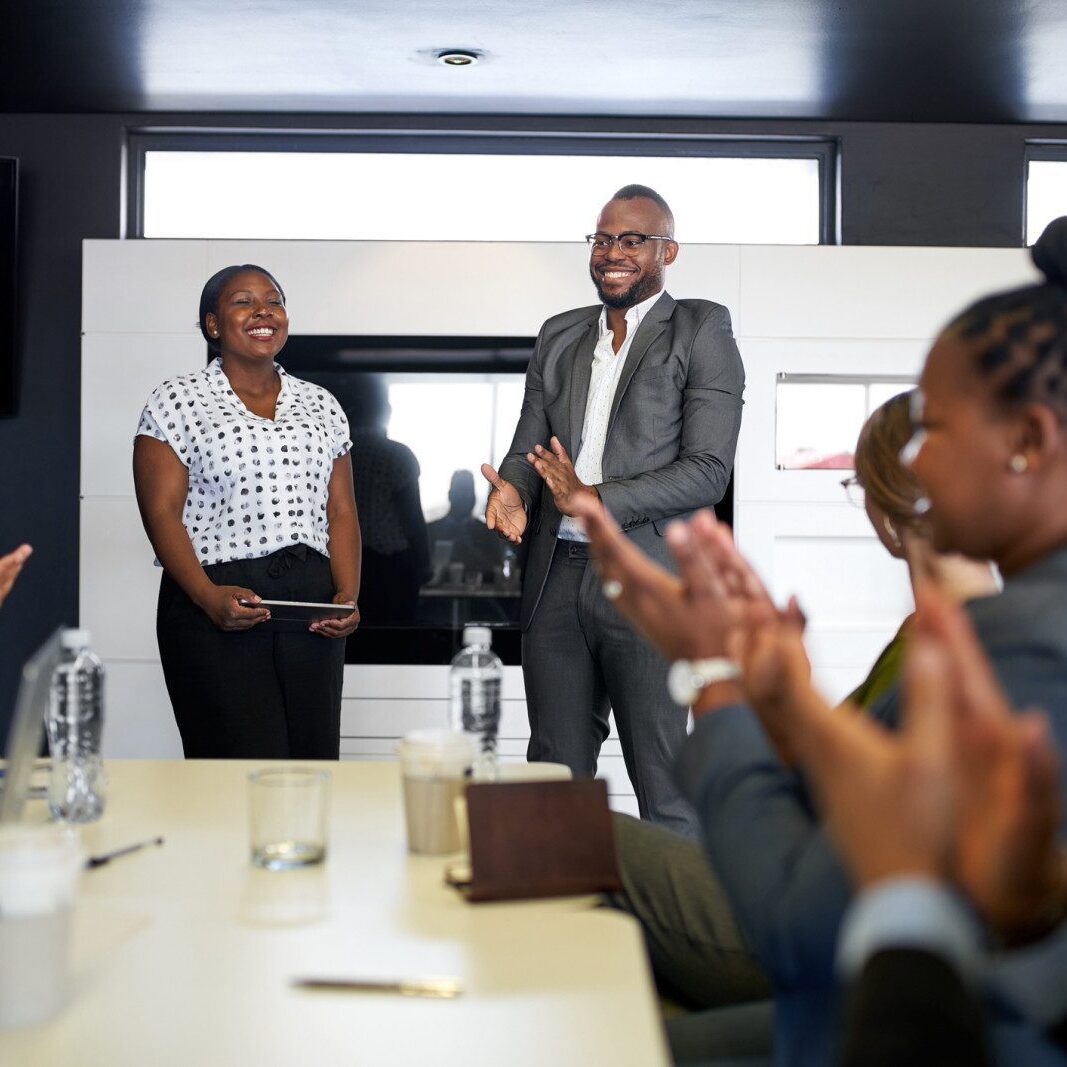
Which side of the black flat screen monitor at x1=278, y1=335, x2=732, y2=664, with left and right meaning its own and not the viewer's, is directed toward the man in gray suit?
front

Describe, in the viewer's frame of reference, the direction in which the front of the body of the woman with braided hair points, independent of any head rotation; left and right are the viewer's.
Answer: facing to the left of the viewer

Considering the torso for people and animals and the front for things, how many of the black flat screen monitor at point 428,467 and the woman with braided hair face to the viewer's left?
1

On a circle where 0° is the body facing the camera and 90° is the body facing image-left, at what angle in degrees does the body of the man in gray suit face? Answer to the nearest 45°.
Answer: approximately 45°

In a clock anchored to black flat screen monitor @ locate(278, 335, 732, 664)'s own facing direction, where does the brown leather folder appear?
The brown leather folder is roughly at 12 o'clock from the black flat screen monitor.

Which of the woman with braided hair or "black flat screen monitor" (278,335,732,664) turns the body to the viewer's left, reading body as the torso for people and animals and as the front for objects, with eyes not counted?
the woman with braided hair

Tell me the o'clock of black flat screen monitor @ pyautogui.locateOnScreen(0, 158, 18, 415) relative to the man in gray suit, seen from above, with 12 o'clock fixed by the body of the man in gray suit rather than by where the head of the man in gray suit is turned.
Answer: The black flat screen monitor is roughly at 3 o'clock from the man in gray suit.

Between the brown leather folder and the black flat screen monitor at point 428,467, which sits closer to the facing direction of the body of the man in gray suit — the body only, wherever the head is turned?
the brown leather folder

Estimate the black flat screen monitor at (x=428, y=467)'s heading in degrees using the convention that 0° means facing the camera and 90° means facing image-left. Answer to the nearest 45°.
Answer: approximately 0°

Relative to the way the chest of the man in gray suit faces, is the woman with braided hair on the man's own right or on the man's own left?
on the man's own left

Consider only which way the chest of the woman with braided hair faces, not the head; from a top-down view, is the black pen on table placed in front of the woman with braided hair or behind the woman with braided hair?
in front
